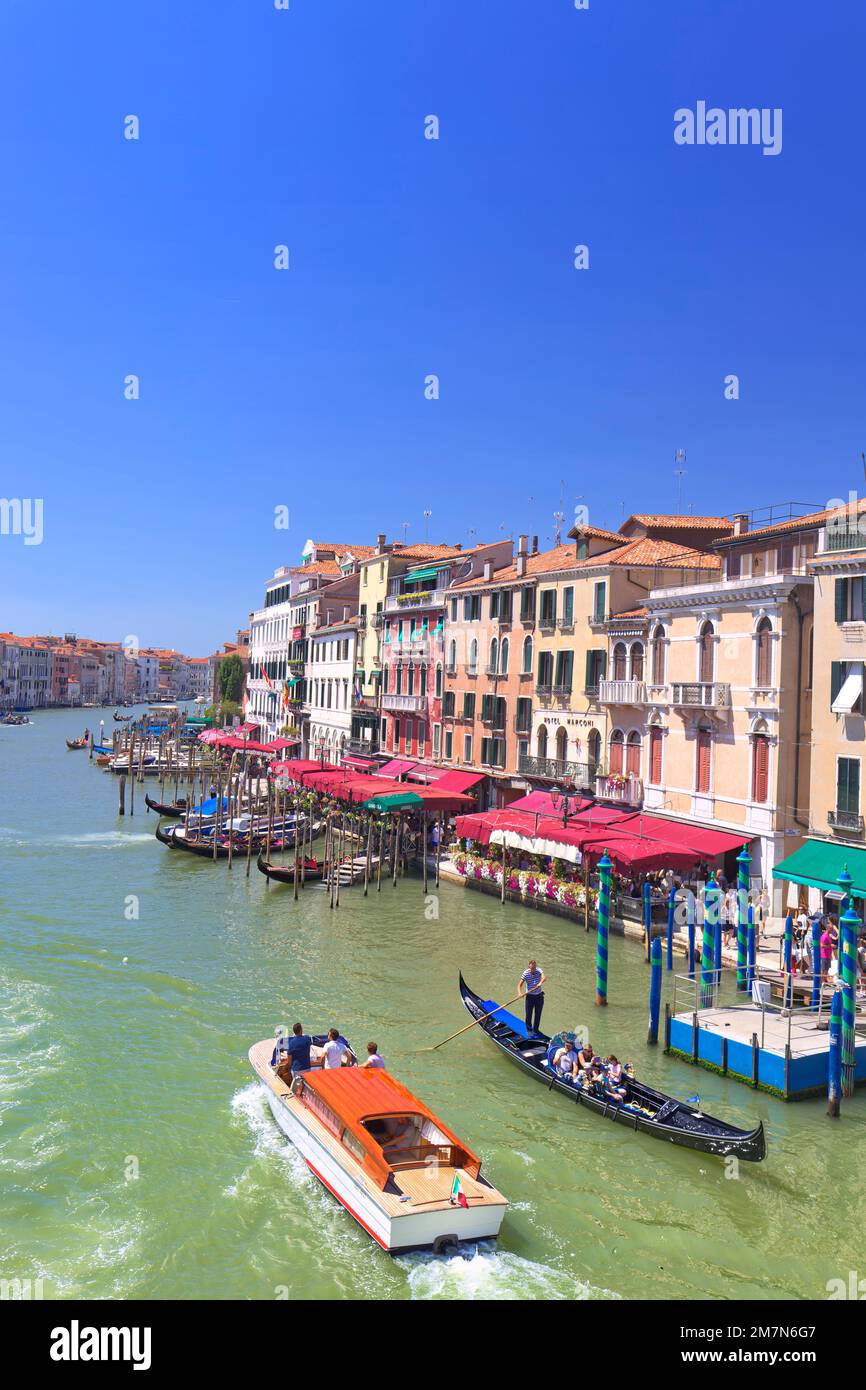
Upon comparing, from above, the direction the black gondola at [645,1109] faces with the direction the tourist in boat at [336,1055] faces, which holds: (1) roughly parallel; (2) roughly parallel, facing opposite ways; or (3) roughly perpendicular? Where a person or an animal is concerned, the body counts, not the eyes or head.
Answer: roughly parallel, facing opposite ways

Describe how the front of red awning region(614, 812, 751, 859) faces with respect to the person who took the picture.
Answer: facing the viewer and to the left of the viewer

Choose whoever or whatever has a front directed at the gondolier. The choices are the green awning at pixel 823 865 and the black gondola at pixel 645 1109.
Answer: the green awning

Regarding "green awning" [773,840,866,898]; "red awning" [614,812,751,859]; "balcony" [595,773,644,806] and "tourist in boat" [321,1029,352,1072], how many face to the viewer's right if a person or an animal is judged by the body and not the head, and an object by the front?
0

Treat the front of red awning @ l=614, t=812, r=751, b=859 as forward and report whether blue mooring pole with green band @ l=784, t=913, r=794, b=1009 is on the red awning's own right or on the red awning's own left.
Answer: on the red awning's own left

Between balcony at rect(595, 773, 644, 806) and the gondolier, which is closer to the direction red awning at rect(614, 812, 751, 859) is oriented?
the gondolier

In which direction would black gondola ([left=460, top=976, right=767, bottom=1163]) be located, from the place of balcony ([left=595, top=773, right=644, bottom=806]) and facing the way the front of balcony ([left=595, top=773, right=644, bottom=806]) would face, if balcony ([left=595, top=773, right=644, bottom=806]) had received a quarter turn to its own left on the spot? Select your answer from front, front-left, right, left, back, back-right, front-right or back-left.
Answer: front-right

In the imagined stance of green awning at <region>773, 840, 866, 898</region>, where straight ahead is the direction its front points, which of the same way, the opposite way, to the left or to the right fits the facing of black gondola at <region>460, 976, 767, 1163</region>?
to the left

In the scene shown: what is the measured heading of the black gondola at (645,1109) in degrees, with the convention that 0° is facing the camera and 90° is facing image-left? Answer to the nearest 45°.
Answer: approximately 315°

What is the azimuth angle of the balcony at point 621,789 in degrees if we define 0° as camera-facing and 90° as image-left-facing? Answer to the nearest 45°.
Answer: approximately 45°

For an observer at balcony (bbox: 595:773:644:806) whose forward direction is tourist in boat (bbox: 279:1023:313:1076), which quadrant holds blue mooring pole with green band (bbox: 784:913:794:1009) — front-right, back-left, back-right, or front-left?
front-left

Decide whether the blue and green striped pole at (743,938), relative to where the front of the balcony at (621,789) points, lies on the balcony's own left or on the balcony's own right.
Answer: on the balcony's own left

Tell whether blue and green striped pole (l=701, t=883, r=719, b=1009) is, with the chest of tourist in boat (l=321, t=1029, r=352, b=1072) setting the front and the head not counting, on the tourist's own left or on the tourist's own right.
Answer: on the tourist's own right

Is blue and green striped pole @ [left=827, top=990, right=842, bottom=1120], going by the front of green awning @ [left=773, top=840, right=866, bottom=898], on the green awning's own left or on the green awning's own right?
on the green awning's own left

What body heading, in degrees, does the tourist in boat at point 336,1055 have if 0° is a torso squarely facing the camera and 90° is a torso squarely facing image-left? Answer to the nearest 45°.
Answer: approximately 135°
